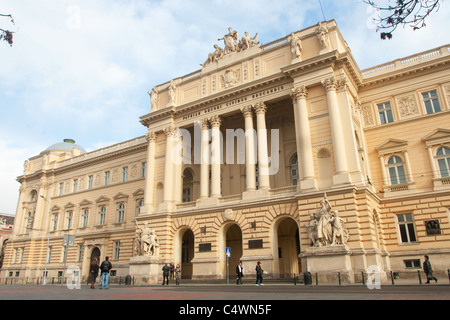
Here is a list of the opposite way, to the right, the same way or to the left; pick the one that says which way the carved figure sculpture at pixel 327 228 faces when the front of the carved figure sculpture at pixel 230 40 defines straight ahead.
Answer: the same way

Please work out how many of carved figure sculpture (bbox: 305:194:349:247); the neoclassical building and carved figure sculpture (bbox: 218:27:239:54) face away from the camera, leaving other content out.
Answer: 0

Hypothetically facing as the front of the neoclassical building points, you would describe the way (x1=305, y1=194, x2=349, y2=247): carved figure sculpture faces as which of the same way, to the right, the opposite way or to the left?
the same way

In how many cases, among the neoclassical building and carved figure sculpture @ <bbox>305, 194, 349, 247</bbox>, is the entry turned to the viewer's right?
0

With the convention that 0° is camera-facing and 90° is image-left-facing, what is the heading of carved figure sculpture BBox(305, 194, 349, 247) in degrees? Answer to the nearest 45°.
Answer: approximately 45°

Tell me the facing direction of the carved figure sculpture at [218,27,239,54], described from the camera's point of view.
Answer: facing the viewer and to the left of the viewer
